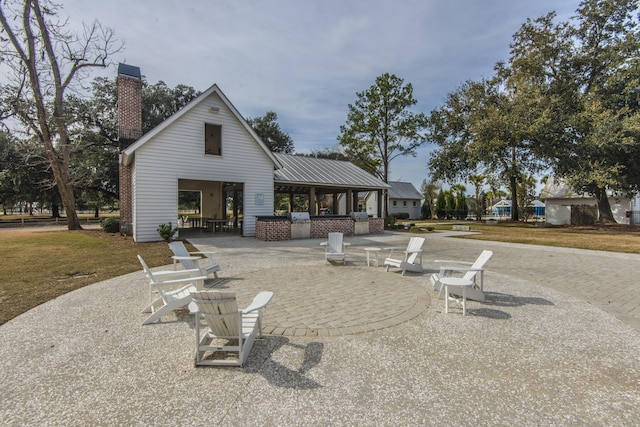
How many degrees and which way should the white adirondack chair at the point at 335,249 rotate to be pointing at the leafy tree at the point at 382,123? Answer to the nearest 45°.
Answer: approximately 180°

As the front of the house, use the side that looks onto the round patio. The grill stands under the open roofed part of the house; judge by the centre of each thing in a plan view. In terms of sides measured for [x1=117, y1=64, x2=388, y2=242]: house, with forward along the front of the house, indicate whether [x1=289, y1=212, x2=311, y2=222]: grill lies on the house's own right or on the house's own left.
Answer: on the house's own left

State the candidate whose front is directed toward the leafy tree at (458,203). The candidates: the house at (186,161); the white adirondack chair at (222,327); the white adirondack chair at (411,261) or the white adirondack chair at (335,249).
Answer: the white adirondack chair at (222,327)

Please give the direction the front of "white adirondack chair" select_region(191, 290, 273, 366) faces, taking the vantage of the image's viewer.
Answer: facing away from the viewer and to the right of the viewer

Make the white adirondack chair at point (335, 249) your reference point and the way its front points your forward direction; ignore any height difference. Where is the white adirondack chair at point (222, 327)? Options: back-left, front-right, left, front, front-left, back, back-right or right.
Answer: front

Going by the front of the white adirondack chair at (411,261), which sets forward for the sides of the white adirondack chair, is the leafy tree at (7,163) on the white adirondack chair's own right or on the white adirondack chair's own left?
on the white adirondack chair's own right

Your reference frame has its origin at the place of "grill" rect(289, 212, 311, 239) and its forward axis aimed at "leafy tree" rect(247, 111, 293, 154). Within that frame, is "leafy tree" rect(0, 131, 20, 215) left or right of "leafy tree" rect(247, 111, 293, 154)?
left

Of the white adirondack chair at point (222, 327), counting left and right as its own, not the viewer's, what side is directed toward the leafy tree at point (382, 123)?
front

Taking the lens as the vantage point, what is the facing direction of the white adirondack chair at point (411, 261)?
facing the viewer and to the left of the viewer

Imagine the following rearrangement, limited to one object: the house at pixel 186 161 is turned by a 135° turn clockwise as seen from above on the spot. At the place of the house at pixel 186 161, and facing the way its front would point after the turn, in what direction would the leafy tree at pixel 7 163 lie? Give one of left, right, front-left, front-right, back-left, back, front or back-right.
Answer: front

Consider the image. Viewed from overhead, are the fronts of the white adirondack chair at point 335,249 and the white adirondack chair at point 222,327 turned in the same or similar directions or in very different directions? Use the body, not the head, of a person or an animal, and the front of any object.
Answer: very different directions

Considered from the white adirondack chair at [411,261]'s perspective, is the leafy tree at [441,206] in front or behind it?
behind

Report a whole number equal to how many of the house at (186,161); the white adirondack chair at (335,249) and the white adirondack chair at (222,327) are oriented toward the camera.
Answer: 2

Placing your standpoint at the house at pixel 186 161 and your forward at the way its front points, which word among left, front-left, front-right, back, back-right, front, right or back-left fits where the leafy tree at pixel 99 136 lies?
back-right

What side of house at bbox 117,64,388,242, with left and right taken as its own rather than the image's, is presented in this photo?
front

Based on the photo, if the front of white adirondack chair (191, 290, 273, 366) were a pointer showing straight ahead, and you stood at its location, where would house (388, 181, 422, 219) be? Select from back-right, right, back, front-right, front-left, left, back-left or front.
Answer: front

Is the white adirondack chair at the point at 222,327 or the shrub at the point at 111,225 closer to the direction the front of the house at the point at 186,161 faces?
the white adirondack chair

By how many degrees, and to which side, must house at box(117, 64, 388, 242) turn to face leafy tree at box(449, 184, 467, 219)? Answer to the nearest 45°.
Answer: approximately 135° to its left
